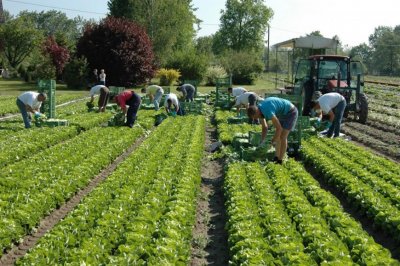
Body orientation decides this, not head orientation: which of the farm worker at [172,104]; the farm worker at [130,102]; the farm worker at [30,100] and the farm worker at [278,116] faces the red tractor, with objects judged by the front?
the farm worker at [30,100]

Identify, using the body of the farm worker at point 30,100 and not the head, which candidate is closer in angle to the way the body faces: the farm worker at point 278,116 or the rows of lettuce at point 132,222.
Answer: the farm worker

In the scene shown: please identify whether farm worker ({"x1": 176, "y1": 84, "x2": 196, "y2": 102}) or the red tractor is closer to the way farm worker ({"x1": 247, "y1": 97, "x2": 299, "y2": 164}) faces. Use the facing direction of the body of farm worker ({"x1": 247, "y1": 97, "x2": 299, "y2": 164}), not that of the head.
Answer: the farm worker

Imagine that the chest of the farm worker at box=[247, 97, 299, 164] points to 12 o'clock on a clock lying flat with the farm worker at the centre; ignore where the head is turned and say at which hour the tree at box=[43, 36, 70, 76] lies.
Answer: The tree is roughly at 2 o'clock from the farm worker.

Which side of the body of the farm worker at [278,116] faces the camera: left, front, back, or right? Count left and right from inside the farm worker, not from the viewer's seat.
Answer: left

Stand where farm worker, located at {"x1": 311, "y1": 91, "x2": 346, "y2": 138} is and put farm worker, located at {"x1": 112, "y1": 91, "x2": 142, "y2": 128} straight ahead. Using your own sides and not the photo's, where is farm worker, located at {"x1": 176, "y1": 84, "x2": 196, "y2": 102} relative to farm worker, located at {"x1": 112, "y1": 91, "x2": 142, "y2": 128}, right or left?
right

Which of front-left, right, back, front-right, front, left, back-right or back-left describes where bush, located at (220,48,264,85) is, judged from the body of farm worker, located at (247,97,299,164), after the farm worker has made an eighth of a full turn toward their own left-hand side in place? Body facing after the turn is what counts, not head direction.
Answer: back-right

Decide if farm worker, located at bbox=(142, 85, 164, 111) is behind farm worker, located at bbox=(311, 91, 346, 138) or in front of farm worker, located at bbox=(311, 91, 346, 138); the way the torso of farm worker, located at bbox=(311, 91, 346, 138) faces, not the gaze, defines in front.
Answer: in front

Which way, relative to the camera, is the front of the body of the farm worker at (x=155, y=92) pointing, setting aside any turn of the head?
to the viewer's left

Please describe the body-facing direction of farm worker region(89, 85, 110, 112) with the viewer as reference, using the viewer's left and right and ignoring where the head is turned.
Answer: facing to the left of the viewer

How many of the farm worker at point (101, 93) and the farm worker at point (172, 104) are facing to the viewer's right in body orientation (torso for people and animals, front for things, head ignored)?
0

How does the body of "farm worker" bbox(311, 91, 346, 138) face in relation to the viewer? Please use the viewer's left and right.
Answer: facing to the left of the viewer

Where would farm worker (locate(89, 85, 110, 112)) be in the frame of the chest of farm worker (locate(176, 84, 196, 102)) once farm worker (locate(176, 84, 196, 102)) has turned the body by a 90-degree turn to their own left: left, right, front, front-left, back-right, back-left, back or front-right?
front-right

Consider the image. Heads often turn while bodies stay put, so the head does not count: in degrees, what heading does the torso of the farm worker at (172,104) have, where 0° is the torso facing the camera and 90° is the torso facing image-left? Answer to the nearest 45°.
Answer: approximately 45°

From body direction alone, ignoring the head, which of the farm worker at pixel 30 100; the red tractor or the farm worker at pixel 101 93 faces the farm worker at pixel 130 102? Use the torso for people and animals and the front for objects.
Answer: the farm worker at pixel 30 100

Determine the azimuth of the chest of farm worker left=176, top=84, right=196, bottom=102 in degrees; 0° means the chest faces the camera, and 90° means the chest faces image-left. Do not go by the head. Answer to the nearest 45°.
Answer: approximately 90°
